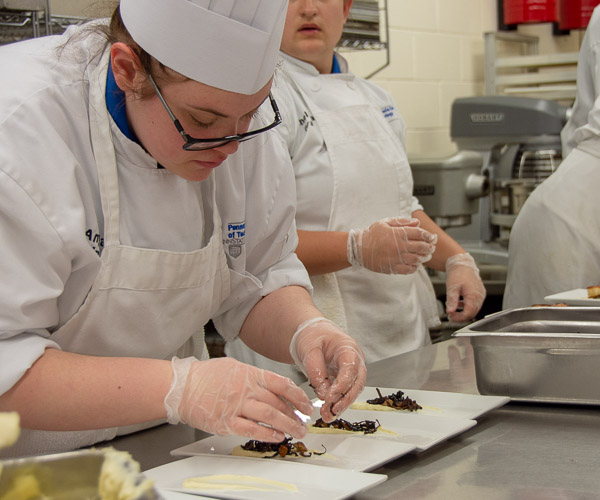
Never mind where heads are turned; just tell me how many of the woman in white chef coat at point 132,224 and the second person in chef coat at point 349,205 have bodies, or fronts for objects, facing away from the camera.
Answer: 0

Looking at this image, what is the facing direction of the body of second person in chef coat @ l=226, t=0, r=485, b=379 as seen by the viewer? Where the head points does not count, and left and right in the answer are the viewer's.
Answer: facing the viewer and to the right of the viewer

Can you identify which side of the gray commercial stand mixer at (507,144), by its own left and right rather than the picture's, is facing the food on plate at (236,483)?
right

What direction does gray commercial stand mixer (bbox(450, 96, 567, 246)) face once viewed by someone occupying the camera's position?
facing to the right of the viewer

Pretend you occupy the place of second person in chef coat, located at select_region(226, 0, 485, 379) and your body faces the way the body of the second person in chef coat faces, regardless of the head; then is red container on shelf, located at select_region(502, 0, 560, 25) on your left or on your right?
on your left

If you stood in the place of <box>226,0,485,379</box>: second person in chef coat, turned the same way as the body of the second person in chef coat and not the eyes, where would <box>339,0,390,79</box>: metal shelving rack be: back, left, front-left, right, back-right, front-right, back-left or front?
back-left

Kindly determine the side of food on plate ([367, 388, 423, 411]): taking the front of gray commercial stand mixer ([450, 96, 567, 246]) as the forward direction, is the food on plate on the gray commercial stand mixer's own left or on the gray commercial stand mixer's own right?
on the gray commercial stand mixer's own right

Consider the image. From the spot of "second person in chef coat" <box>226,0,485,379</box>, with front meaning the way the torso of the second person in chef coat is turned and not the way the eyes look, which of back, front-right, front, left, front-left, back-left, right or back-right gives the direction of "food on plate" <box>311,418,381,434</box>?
front-right

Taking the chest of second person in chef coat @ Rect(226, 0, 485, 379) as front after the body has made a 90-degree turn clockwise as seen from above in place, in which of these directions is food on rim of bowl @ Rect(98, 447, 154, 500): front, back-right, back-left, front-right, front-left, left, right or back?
front-left

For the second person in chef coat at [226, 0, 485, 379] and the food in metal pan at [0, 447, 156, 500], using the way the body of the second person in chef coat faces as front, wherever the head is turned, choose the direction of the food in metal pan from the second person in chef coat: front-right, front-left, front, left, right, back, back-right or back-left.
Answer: front-right

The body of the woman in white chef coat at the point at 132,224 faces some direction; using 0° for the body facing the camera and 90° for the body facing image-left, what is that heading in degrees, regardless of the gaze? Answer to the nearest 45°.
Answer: approximately 315°

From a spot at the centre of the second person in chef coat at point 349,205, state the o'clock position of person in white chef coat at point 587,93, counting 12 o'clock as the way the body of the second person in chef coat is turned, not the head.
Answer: The person in white chef coat is roughly at 9 o'clock from the second person in chef coat.
